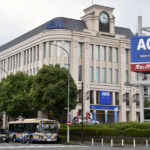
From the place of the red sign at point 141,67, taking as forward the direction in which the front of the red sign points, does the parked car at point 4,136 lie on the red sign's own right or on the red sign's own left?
on the red sign's own right

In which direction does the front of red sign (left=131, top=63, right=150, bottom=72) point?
toward the camera

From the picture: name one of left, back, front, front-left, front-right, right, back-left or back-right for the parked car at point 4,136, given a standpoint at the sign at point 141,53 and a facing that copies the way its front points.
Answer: right

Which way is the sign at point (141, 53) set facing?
toward the camera

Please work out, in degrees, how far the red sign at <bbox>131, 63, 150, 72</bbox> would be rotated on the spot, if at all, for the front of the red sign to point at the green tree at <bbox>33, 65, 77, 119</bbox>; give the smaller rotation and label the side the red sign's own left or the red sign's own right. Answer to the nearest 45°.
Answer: approximately 135° to the red sign's own right

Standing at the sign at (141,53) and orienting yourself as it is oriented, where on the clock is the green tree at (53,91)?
The green tree is roughly at 4 o'clock from the sign.

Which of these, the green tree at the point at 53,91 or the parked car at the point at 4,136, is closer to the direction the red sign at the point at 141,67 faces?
the parked car
